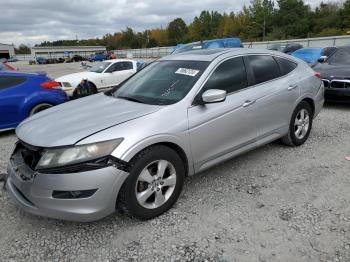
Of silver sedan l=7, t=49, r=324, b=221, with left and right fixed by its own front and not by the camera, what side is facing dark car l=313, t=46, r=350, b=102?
back

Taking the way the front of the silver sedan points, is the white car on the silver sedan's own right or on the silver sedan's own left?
on the silver sedan's own right

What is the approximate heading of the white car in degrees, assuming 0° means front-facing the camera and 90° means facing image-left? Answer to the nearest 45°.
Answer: approximately 45°

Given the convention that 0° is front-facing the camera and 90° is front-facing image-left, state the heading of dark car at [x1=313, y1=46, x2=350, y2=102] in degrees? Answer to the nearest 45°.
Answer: approximately 45°

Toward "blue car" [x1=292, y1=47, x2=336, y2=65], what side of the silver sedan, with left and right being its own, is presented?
back

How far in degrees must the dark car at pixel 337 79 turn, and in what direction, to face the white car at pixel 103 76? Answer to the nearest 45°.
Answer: approximately 45° to its right

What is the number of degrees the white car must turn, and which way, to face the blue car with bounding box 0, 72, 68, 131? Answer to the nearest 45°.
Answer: approximately 45° to its left

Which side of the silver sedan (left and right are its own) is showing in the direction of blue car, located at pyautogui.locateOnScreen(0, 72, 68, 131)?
right
